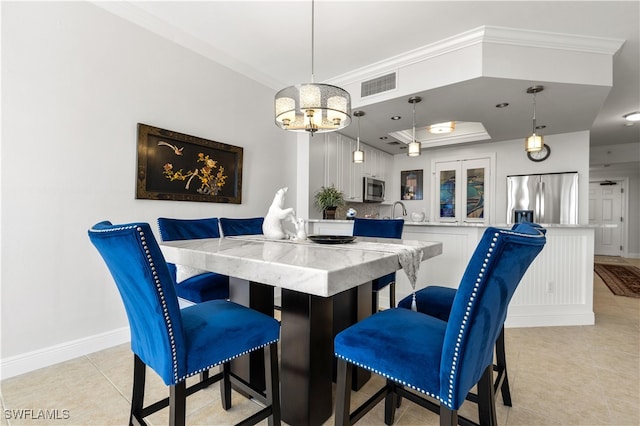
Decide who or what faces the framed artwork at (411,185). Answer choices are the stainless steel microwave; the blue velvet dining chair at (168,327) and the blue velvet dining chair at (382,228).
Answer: the blue velvet dining chair at (168,327)

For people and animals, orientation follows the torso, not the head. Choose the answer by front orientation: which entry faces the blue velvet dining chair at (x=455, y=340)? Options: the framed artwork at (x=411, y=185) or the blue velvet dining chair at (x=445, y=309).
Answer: the framed artwork

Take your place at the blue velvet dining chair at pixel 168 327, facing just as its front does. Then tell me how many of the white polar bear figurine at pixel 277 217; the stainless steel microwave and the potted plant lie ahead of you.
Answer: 3

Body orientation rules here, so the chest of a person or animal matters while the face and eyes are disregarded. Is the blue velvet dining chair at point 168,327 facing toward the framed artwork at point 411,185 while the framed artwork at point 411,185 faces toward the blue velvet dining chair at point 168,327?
yes

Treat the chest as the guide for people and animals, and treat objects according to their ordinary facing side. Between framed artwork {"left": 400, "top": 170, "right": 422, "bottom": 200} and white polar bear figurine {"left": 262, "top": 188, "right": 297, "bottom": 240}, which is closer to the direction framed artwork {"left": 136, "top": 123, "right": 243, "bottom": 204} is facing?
the white polar bear figurine

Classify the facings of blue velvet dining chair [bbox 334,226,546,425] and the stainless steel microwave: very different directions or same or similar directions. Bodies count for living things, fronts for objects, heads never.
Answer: very different directions

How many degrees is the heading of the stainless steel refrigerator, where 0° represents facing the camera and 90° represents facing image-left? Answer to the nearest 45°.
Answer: approximately 0°
